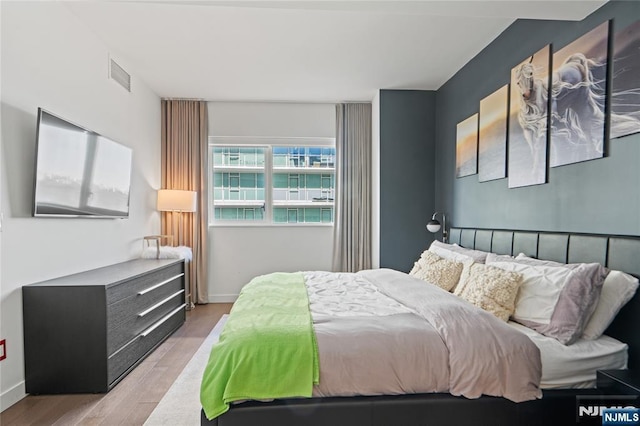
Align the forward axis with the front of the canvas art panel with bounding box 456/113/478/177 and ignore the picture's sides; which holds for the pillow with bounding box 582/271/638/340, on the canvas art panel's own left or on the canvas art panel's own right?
on the canvas art panel's own left

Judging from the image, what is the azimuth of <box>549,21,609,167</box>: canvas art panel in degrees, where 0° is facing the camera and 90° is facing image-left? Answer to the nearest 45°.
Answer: approximately 45°

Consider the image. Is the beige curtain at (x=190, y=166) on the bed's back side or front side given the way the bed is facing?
on the front side

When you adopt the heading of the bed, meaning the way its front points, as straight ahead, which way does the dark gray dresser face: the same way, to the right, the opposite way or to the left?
the opposite way

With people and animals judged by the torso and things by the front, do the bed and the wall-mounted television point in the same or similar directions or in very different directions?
very different directions

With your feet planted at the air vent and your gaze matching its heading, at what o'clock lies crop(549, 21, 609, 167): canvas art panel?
The canvas art panel is roughly at 12 o'clock from the air vent.

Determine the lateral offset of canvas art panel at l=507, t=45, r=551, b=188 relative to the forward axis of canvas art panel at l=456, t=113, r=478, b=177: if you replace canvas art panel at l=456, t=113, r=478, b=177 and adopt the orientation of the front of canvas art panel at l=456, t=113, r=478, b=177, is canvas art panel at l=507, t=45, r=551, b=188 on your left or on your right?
on your left

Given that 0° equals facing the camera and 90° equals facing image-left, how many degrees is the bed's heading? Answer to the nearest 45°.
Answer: approximately 90°

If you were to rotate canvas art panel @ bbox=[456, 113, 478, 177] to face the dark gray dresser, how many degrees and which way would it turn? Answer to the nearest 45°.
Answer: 0° — it already faces it

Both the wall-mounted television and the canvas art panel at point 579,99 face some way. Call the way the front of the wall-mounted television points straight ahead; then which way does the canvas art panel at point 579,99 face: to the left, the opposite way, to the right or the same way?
the opposite way

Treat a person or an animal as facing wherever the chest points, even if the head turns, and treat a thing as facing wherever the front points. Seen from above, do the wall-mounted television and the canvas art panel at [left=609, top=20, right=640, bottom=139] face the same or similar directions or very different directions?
very different directions
